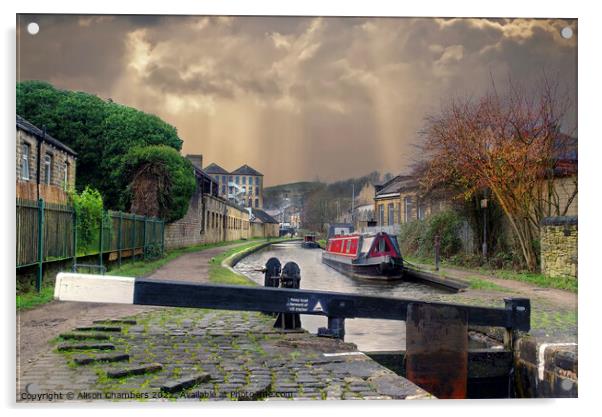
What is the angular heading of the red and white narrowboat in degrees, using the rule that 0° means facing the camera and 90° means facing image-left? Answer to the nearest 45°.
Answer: approximately 315°

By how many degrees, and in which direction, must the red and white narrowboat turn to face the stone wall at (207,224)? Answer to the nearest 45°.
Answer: approximately 135° to its right

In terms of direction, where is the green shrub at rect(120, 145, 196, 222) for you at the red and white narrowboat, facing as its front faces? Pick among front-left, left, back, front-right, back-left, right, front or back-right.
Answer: back-right

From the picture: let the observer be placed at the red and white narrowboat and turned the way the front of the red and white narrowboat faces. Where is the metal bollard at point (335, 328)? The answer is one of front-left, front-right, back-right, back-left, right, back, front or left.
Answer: front-right

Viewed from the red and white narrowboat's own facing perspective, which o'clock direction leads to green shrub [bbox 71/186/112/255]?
The green shrub is roughly at 4 o'clock from the red and white narrowboat.

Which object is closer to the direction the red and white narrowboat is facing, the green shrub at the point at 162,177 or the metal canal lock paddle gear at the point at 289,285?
the metal canal lock paddle gear

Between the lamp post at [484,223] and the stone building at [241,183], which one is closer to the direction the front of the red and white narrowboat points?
the lamp post

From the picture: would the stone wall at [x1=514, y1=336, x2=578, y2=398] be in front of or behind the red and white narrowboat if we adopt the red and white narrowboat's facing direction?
in front

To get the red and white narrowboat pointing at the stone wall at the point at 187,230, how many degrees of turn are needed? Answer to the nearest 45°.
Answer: approximately 135° to its right
